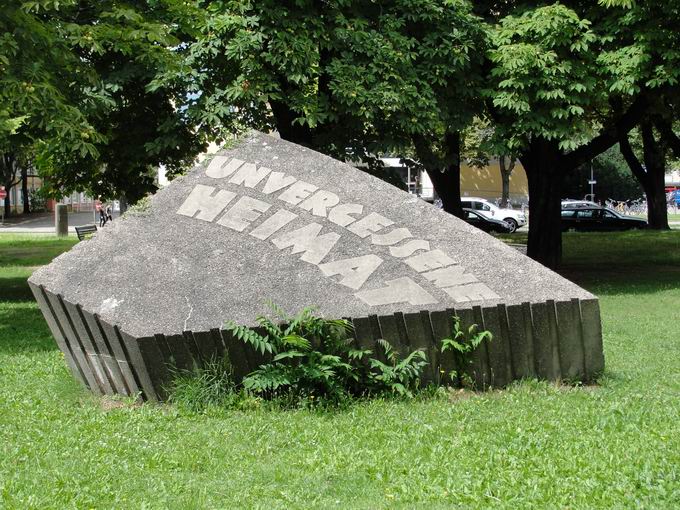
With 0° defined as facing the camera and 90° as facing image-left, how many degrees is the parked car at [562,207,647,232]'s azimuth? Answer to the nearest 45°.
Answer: approximately 270°

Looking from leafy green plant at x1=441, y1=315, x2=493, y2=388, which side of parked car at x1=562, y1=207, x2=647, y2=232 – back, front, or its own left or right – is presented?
right

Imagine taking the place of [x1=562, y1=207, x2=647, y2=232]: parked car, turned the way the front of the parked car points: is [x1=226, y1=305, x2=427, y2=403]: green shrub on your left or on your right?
on your right

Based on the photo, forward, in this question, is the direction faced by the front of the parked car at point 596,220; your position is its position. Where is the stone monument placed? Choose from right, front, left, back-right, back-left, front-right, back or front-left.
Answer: right

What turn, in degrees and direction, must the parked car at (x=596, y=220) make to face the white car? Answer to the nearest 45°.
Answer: approximately 135° to its left

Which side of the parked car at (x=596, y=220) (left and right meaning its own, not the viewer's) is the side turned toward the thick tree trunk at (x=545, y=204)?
right
